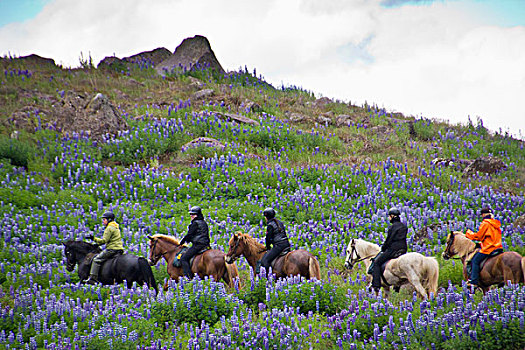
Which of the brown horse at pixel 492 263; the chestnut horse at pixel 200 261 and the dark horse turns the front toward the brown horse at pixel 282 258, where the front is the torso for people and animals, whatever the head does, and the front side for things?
the brown horse at pixel 492 263

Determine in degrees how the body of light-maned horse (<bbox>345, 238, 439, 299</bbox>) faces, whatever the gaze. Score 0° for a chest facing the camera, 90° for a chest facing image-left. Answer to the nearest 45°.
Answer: approximately 90°

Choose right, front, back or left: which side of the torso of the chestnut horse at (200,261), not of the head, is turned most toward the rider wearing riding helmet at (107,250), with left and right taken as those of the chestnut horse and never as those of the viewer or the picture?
front

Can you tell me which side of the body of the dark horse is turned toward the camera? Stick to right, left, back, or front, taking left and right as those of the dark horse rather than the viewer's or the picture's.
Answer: left

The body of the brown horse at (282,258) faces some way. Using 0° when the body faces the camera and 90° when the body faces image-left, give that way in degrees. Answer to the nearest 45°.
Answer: approximately 90°

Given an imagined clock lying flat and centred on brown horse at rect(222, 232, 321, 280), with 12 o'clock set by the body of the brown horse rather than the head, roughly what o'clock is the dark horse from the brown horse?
The dark horse is roughly at 12 o'clock from the brown horse.

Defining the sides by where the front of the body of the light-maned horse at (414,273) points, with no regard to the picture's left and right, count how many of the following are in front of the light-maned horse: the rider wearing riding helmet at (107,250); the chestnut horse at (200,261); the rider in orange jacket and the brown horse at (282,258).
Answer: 3

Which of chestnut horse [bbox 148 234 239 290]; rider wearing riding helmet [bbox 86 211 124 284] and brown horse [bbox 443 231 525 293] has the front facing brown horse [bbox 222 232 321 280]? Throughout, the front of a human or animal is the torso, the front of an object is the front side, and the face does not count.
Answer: brown horse [bbox 443 231 525 293]

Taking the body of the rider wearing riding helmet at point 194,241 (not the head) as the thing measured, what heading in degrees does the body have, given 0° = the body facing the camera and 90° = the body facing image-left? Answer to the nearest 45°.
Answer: approximately 90°

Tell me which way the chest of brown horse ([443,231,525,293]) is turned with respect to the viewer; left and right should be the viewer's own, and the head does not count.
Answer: facing to the left of the viewer
